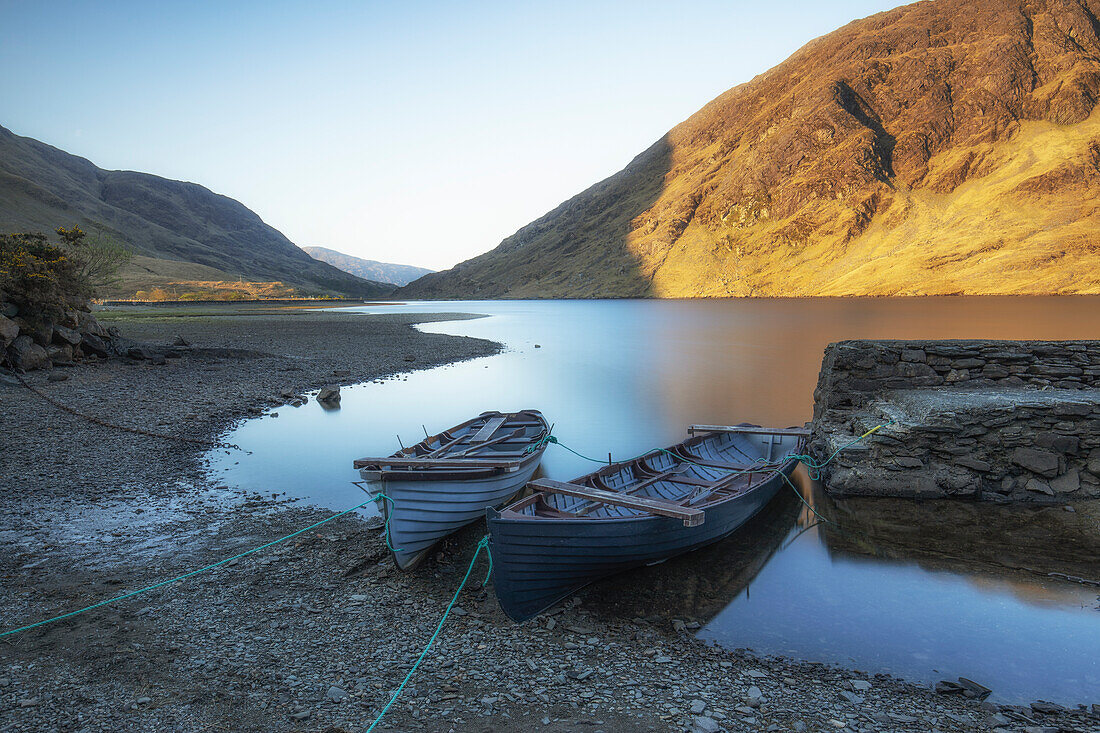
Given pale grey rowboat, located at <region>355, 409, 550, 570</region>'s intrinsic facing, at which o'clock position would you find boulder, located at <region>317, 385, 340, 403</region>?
The boulder is roughly at 4 o'clock from the pale grey rowboat.

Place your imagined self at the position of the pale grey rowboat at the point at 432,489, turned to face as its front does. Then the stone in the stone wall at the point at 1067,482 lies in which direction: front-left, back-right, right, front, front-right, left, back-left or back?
back-left

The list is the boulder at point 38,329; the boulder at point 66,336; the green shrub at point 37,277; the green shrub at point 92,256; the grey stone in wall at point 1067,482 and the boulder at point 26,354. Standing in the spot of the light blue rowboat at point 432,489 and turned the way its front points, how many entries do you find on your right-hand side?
5

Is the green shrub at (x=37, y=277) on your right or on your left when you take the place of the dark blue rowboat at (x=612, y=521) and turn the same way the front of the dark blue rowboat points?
on your right

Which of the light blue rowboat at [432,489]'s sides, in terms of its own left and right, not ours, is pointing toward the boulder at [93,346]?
right

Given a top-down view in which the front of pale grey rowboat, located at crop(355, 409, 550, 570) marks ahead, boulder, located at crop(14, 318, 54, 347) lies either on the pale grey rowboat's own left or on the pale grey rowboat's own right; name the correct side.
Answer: on the pale grey rowboat's own right

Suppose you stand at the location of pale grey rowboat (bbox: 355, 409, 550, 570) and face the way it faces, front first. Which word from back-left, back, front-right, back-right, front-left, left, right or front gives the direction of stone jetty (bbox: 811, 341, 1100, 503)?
back-left

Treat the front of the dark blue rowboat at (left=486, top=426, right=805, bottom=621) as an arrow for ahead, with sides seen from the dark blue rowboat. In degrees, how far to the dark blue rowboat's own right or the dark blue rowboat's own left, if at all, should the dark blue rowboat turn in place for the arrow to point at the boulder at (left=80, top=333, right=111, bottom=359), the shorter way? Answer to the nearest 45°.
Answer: approximately 90° to the dark blue rowboat's own right

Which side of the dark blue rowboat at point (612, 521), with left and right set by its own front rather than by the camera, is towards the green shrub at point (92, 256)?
right

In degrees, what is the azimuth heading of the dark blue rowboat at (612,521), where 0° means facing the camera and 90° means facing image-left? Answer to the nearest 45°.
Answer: approximately 45°
